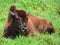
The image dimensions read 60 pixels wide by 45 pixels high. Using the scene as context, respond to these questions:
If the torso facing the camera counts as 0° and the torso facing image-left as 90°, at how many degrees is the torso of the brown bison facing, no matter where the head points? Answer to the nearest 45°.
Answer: approximately 45°

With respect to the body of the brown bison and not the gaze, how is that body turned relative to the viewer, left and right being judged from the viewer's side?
facing the viewer and to the left of the viewer
